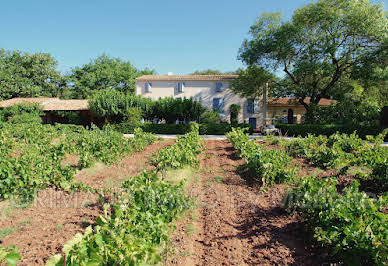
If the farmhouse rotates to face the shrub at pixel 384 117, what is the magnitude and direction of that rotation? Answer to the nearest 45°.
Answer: approximately 45° to its left

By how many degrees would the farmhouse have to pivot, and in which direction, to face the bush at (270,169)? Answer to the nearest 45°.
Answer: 0° — it already faces it

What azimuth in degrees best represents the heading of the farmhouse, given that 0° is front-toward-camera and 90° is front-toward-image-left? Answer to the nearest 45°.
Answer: approximately 0°

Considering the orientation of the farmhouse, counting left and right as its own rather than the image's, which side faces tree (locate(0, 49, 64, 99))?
right

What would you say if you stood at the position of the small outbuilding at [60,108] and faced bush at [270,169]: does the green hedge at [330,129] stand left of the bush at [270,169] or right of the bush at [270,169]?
left

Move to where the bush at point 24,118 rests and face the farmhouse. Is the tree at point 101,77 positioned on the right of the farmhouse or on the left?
left

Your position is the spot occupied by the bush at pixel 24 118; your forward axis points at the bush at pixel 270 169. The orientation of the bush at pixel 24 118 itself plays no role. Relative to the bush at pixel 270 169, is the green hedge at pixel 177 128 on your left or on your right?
left

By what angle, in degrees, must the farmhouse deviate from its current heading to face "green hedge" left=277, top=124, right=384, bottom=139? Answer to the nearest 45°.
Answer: approximately 45° to its left

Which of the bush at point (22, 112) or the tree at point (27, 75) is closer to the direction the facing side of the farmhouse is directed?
the bush

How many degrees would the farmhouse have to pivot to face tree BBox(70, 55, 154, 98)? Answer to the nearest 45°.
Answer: approximately 90° to its right

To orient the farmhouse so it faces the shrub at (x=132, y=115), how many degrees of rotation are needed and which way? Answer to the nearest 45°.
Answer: approximately 45° to its right

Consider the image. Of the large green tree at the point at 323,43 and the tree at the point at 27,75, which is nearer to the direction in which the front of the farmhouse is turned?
the large green tree
